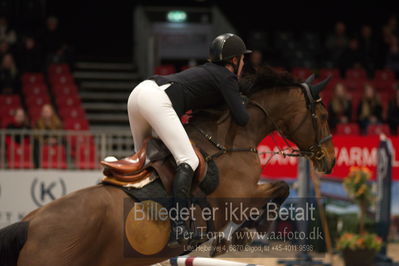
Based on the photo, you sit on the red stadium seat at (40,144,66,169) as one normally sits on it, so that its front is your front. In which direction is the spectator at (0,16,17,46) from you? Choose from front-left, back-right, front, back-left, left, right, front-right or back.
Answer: back

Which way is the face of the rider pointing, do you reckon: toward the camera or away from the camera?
away from the camera

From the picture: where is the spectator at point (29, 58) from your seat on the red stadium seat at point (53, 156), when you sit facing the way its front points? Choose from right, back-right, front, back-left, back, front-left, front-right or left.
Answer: back

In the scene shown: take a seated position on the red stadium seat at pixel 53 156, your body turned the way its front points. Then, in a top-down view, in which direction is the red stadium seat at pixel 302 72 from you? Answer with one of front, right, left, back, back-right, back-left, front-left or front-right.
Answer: back-left

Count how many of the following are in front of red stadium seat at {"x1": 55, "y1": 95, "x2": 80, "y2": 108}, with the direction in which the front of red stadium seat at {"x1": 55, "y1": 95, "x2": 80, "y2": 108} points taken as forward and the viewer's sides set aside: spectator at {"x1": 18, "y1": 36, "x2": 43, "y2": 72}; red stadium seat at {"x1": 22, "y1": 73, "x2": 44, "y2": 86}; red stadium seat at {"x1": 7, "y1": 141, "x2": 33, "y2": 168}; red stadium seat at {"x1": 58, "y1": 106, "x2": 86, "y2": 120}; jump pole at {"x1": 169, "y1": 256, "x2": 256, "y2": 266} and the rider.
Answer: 4

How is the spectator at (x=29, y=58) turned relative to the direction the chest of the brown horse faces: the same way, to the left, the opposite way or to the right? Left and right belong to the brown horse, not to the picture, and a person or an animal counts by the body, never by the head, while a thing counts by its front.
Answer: to the right

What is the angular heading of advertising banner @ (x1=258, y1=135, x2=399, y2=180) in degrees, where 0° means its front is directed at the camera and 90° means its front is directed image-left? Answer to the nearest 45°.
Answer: approximately 0°

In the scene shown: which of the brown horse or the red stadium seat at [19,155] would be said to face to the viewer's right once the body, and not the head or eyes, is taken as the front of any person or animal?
the brown horse
